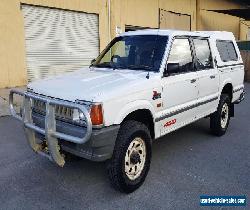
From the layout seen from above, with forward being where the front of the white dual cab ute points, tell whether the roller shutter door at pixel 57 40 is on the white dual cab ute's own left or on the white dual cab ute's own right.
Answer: on the white dual cab ute's own right

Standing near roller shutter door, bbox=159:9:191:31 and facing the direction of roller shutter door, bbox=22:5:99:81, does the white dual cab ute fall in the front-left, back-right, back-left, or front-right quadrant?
front-left

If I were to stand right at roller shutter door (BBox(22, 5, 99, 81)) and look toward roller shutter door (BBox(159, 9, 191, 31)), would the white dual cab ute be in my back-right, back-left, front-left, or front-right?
back-right

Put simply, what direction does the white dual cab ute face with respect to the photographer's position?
facing the viewer and to the left of the viewer

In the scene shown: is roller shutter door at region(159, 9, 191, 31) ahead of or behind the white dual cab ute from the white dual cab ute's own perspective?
behind

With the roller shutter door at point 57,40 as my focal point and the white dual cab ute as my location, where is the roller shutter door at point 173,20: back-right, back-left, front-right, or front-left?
front-right
